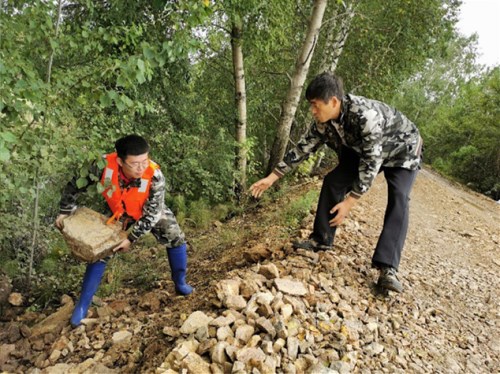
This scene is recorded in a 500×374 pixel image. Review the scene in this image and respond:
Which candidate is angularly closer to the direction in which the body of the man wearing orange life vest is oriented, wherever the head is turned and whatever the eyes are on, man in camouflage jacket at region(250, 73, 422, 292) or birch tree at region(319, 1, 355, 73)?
the man in camouflage jacket

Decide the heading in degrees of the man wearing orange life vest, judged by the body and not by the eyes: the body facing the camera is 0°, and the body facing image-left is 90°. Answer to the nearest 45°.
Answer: approximately 0°

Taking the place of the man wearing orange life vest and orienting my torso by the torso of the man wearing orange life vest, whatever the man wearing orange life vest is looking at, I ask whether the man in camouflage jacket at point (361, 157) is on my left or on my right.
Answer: on my left

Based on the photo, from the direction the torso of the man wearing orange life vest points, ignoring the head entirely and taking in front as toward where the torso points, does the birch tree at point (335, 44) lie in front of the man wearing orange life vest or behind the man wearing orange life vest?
behind
